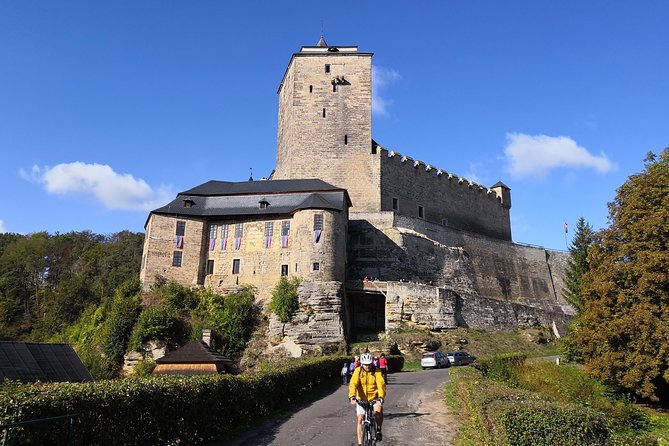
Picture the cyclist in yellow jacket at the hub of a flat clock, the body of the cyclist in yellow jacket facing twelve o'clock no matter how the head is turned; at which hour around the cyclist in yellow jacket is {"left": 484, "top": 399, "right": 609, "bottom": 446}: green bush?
The green bush is roughly at 10 o'clock from the cyclist in yellow jacket.

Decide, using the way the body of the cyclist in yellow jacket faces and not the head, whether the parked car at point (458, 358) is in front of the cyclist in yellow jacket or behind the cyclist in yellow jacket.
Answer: behind

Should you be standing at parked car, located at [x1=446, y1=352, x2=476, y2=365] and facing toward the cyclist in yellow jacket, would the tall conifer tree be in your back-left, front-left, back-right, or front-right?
back-left

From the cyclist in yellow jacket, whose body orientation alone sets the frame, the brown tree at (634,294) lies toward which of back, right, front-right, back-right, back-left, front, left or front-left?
back-left

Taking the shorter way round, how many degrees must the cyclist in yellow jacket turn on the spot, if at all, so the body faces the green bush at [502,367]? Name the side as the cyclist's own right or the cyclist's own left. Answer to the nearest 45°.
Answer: approximately 135° to the cyclist's own left

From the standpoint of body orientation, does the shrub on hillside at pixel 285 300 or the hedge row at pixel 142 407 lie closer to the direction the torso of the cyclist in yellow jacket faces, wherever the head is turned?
the hedge row

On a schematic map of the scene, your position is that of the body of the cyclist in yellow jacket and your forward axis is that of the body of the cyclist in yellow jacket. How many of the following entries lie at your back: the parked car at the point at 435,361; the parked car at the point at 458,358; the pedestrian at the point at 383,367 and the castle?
4

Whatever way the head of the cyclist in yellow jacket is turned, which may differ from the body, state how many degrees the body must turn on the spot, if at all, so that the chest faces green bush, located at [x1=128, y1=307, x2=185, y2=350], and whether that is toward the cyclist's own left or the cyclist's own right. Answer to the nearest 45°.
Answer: approximately 135° to the cyclist's own right

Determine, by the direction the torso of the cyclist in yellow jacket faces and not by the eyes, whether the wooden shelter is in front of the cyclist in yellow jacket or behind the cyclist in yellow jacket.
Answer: behind

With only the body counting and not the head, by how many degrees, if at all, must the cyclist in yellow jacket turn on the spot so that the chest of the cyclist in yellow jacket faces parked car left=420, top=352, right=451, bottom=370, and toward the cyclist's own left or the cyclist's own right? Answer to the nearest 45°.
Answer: approximately 180°

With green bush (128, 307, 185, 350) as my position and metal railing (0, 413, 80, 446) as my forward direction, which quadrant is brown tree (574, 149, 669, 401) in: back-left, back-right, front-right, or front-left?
front-left

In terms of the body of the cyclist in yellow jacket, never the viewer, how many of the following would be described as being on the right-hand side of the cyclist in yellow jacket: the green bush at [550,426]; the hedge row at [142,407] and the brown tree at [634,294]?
1

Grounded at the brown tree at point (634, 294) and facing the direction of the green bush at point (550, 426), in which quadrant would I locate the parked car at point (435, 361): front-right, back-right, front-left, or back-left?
back-right

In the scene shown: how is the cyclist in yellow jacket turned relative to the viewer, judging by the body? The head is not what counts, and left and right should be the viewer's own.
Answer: facing the viewer

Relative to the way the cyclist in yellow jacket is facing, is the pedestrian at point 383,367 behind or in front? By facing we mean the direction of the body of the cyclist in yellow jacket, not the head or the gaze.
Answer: behind

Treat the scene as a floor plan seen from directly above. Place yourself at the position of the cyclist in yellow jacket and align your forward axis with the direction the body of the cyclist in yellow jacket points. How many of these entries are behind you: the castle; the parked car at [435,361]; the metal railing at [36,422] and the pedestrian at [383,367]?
3
